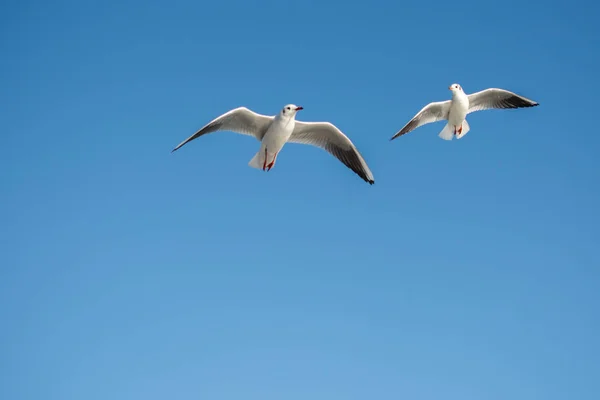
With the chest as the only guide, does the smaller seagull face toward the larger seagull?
no

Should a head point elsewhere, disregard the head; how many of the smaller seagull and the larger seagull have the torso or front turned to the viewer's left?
0

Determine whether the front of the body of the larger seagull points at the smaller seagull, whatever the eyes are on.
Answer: no
